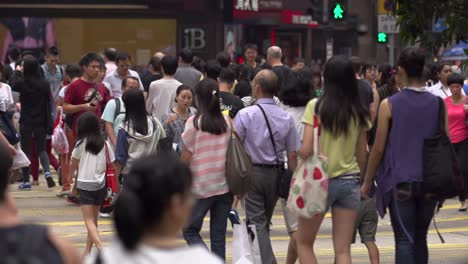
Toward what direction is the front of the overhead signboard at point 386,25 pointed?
toward the camera

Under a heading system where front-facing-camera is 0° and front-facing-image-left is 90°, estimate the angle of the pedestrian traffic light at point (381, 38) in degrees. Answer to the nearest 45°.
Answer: approximately 0°

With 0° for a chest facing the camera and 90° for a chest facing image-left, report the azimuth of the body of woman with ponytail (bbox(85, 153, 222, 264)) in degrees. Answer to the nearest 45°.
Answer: approximately 225°

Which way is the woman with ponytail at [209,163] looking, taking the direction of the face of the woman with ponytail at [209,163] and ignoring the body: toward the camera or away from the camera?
away from the camera

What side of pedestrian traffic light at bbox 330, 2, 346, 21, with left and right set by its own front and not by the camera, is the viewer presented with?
front

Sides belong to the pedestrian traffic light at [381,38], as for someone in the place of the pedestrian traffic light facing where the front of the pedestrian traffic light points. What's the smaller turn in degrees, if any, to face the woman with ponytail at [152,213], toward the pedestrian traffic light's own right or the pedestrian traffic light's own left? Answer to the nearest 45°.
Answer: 0° — it already faces them

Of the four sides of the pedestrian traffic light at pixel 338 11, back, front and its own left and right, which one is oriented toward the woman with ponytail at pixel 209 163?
front

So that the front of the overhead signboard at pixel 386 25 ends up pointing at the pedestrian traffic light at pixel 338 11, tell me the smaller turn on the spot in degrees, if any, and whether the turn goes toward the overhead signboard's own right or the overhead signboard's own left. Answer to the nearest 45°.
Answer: approximately 90° to the overhead signboard's own right

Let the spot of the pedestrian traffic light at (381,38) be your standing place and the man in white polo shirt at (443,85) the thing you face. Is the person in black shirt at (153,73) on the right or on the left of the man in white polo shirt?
right

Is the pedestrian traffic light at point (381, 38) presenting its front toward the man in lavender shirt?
yes

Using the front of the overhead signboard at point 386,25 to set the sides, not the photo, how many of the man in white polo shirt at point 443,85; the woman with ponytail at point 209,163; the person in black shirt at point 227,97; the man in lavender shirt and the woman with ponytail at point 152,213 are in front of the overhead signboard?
5

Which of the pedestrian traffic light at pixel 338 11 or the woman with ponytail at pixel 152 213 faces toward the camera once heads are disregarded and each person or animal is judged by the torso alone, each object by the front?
the pedestrian traffic light

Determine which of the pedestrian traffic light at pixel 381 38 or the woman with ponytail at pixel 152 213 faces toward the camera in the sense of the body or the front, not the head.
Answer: the pedestrian traffic light

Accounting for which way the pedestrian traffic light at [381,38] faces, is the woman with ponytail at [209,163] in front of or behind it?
in front
